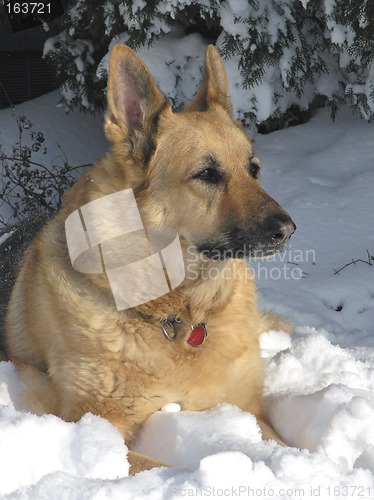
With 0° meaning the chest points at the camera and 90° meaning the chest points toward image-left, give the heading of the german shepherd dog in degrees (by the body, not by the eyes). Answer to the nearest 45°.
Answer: approximately 315°
